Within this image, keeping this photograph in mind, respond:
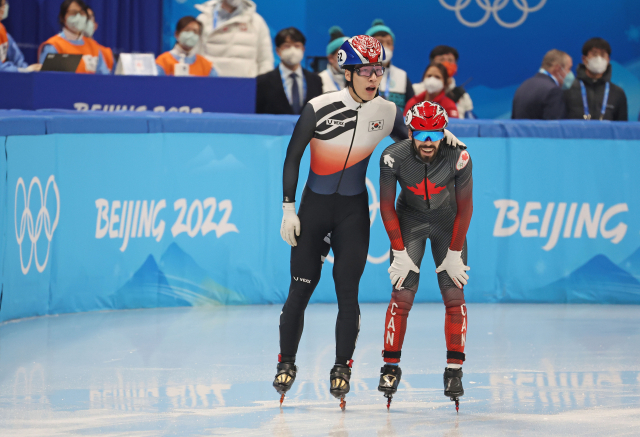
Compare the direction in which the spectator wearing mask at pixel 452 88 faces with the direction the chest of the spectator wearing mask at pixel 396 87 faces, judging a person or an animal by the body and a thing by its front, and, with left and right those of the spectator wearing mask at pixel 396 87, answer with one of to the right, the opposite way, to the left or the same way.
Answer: the same way

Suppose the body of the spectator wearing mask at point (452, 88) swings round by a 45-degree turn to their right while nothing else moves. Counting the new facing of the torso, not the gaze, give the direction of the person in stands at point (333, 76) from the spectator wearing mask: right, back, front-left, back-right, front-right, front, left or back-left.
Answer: front

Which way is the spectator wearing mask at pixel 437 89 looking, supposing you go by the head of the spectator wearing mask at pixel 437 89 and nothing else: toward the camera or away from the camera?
toward the camera

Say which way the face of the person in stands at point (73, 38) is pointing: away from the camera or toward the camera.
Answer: toward the camera

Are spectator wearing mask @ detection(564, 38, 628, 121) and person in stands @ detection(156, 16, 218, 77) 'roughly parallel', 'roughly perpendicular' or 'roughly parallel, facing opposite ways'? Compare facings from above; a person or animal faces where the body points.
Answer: roughly parallel

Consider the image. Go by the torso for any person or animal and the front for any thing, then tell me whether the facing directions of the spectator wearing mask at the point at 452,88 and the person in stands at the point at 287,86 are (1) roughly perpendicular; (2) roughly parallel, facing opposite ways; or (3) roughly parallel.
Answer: roughly parallel

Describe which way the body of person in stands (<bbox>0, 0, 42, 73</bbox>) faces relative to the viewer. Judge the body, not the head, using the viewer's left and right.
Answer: facing the viewer and to the right of the viewer

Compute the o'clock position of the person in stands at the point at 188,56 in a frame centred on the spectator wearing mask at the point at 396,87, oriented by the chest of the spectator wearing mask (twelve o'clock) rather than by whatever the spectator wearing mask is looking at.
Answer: The person in stands is roughly at 3 o'clock from the spectator wearing mask.

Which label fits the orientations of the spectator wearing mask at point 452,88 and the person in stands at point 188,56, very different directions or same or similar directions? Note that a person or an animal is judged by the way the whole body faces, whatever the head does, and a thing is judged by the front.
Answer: same or similar directions

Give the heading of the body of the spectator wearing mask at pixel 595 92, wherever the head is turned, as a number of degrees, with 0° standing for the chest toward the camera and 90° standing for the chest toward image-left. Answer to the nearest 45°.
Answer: approximately 0°

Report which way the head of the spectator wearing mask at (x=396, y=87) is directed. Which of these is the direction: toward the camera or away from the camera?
toward the camera

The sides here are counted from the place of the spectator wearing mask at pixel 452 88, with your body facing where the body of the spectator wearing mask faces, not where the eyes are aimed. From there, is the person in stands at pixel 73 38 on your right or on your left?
on your right

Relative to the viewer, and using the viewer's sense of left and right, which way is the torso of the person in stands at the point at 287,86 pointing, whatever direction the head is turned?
facing the viewer

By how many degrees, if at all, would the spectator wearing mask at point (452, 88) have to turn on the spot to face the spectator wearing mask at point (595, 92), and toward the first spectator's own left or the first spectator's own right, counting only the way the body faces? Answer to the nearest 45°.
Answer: approximately 45° to the first spectator's own left

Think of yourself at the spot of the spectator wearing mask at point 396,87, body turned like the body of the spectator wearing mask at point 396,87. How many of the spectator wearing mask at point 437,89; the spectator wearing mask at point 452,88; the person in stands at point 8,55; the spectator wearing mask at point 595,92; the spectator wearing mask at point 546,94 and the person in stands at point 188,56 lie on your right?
2

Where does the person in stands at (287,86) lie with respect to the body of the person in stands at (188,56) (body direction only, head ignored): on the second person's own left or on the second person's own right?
on the second person's own left

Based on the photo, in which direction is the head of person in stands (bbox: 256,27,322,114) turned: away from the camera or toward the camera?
toward the camera

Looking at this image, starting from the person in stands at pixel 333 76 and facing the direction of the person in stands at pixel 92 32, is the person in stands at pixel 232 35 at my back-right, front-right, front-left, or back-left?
front-right
